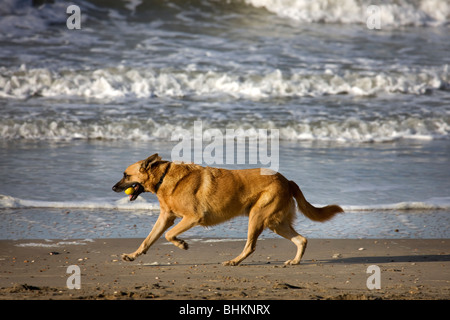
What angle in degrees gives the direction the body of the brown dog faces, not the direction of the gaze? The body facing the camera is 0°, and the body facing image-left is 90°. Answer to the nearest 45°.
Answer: approximately 90°
